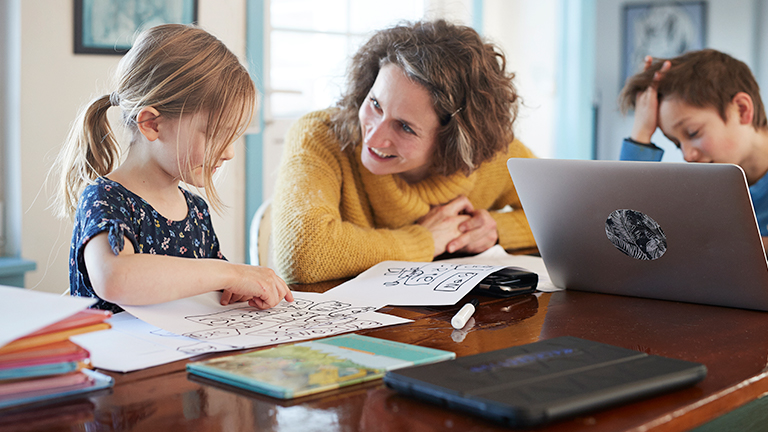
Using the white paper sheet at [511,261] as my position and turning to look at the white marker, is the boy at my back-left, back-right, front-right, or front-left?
back-left

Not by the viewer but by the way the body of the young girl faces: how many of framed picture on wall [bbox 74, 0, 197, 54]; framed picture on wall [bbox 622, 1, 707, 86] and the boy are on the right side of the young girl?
0

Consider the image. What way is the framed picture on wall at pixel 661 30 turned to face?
toward the camera

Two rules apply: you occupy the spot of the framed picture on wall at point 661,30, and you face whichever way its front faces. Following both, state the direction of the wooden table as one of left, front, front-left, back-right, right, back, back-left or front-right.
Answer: front

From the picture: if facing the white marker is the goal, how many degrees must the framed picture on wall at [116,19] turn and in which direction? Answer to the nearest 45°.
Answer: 0° — it already faces it

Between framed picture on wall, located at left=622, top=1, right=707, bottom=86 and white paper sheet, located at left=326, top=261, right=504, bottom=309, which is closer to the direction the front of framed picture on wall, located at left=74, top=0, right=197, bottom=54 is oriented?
the white paper sheet

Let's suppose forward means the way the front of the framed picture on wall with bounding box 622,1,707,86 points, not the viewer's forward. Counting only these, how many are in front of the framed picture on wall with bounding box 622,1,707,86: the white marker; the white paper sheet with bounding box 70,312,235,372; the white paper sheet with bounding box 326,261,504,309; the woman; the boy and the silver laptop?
6

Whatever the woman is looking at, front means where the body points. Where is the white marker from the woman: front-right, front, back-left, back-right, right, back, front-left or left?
front

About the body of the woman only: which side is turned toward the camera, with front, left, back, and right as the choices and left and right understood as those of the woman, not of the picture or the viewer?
front

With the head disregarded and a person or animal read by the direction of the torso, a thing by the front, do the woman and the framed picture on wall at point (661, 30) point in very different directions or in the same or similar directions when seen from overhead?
same or similar directions

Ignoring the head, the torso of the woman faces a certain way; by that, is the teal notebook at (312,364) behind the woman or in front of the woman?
in front

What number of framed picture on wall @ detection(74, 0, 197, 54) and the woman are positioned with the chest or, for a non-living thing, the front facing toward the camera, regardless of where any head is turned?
2

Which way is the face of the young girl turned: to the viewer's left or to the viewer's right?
to the viewer's right

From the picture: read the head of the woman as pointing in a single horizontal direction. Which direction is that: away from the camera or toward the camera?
toward the camera

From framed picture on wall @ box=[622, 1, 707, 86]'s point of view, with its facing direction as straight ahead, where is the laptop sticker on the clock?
The laptop sticker is roughly at 12 o'clock from the framed picture on wall.

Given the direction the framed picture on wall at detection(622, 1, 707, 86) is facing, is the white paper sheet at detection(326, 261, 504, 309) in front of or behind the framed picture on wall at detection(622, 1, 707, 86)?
in front
